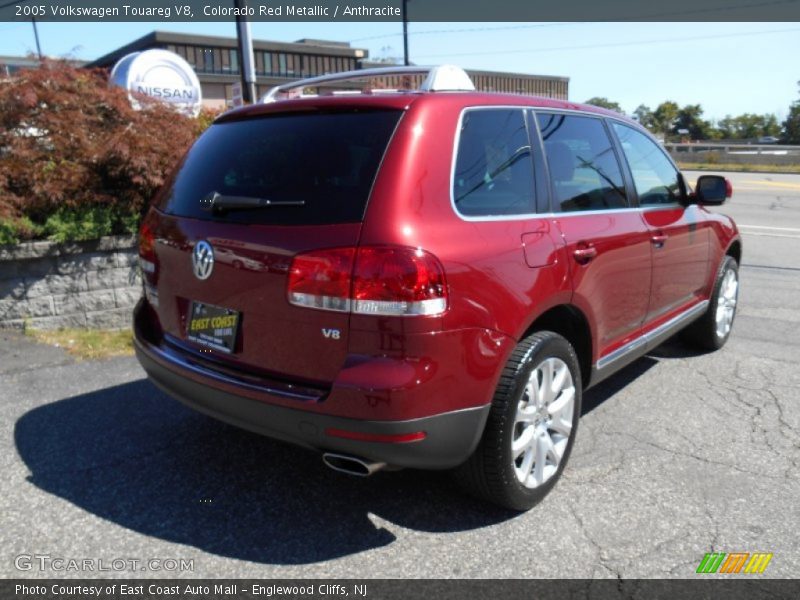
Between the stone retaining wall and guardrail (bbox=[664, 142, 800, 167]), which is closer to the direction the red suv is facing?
the guardrail

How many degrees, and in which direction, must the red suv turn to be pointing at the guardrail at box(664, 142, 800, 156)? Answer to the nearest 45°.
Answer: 0° — it already faces it

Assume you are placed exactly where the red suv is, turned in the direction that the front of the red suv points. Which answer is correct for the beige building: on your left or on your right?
on your left

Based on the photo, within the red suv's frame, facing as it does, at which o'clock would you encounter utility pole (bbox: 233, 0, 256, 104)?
The utility pole is roughly at 10 o'clock from the red suv.

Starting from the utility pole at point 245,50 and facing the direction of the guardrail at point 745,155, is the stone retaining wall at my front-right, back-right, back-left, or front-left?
back-right

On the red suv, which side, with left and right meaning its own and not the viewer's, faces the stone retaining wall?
left

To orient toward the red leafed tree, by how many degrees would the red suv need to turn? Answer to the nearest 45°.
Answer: approximately 90° to its left

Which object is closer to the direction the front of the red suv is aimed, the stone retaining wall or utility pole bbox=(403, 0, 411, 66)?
the utility pole

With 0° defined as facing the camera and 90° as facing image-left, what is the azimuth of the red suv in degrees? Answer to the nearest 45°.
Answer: approximately 225°
